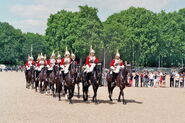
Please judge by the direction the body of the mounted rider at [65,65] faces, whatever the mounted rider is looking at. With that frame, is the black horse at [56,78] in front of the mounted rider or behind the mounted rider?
behind

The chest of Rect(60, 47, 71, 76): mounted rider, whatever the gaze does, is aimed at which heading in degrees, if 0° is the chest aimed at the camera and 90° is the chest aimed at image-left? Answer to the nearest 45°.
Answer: approximately 315°

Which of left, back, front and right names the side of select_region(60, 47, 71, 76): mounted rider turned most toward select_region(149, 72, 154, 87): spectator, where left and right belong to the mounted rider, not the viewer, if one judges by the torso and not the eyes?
left

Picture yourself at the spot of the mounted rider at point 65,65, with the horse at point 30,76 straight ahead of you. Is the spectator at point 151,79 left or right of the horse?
right

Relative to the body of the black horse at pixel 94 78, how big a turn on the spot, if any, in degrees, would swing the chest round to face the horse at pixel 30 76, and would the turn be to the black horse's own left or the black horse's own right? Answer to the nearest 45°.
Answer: approximately 180°

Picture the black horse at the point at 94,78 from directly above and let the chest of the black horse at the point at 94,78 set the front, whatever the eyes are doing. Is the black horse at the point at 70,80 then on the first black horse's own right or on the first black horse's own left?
on the first black horse's own right

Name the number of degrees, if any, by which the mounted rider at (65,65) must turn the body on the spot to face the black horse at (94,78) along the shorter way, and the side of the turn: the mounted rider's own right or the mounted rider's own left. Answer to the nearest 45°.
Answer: approximately 45° to the mounted rider's own left

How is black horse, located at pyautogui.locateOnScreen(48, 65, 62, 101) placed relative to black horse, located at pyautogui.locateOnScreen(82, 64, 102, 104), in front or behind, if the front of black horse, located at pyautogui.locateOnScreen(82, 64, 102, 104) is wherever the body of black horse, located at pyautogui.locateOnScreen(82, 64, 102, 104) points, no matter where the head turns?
behind

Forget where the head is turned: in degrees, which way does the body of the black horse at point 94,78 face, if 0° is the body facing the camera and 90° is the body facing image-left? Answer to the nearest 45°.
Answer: approximately 315°
